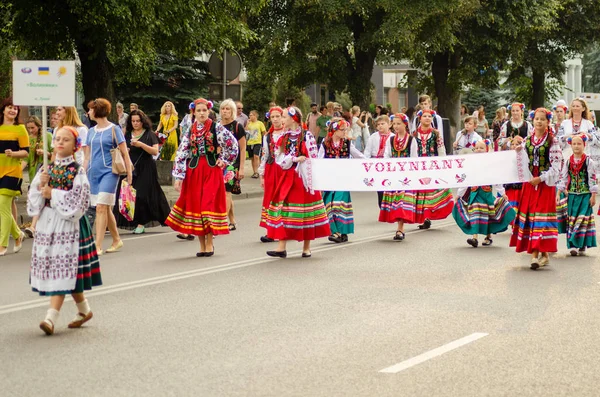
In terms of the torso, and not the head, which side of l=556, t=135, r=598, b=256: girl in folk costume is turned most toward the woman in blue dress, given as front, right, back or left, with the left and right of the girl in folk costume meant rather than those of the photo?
right

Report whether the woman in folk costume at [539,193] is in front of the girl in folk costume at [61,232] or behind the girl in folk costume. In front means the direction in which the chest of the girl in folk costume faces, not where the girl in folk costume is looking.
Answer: behind

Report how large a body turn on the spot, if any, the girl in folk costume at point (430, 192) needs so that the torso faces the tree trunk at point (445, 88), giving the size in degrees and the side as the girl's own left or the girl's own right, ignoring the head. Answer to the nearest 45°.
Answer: approximately 135° to the girl's own right

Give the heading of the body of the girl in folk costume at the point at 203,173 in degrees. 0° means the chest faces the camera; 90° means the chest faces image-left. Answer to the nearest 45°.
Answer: approximately 0°
